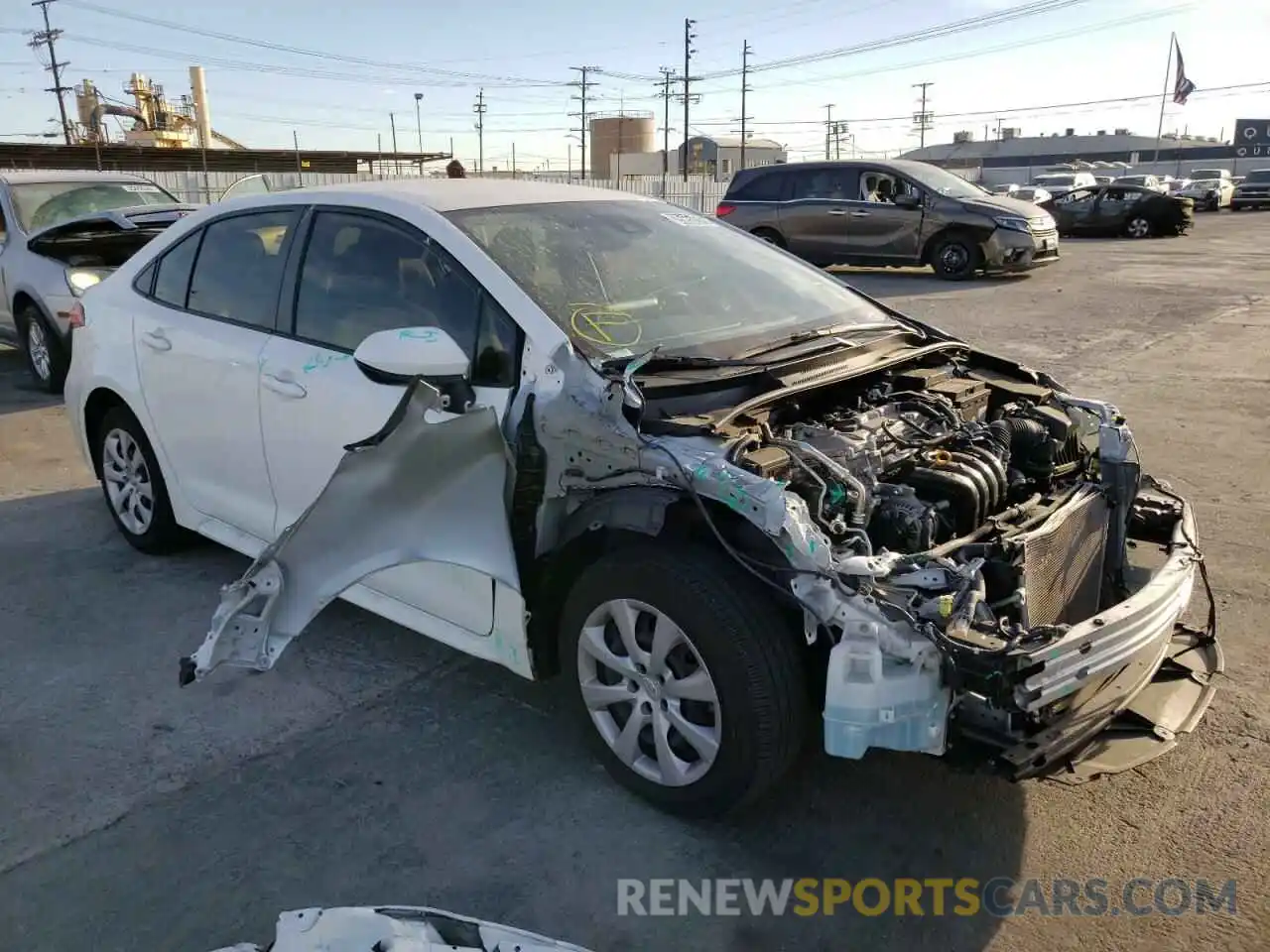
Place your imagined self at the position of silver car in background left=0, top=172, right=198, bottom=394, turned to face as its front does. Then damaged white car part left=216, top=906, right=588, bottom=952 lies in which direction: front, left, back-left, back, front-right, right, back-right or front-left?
front-right

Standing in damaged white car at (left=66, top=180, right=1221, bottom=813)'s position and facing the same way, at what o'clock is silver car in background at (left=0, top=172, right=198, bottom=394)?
The silver car in background is roughly at 6 o'clock from the damaged white car.

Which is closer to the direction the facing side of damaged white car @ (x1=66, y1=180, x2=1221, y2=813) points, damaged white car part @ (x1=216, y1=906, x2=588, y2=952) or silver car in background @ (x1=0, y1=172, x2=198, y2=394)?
the damaged white car part

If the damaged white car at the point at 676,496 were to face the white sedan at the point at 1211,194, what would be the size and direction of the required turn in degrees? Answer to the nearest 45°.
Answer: approximately 90° to its left

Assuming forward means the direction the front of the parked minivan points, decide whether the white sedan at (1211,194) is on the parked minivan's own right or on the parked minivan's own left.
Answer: on the parked minivan's own left

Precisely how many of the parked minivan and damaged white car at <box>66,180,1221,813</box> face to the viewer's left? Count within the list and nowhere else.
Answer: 0

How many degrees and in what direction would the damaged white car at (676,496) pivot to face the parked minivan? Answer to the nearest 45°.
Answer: approximately 135° to its left

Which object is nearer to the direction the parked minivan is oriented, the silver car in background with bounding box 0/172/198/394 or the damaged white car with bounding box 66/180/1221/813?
the damaged white car

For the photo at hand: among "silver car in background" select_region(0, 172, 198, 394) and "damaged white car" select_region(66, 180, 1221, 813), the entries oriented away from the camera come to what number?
0

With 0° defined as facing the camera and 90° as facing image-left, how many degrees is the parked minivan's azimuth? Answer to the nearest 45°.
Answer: approximately 315°

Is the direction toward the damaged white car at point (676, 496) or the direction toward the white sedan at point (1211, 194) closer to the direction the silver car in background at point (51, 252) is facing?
the damaged white car
